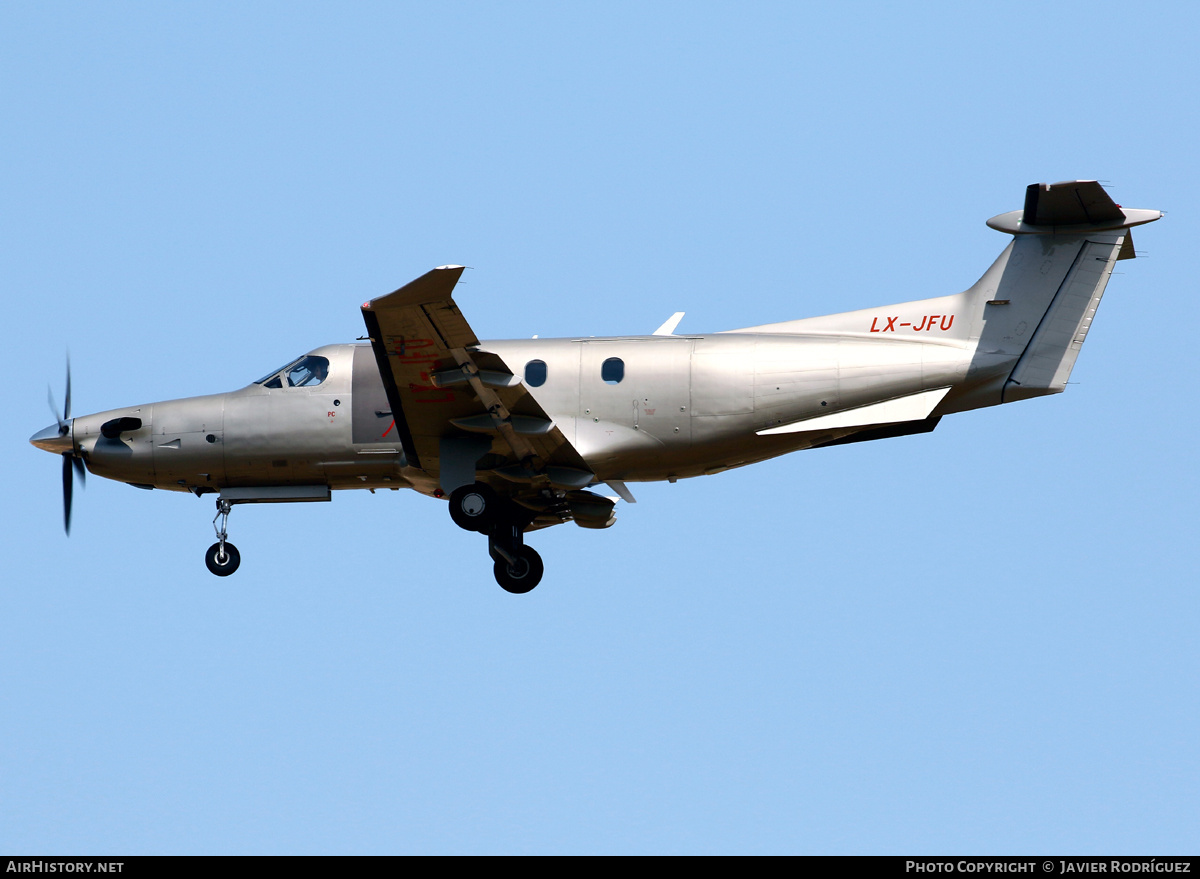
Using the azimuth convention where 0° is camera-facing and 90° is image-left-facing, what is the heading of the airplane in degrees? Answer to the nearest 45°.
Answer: approximately 90°
